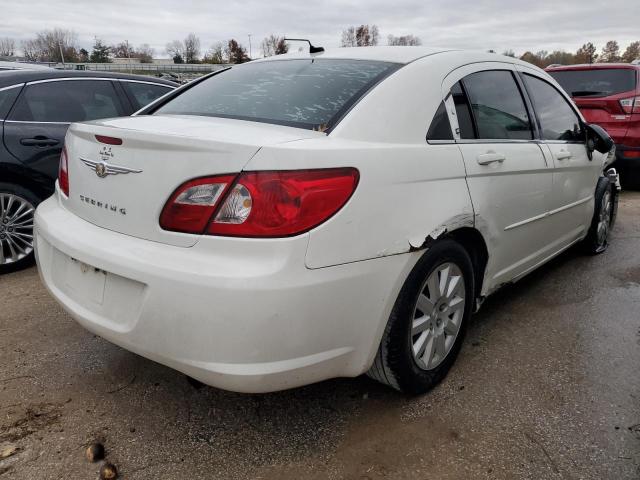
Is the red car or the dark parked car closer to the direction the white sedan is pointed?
the red car

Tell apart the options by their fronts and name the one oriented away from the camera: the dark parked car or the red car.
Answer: the red car

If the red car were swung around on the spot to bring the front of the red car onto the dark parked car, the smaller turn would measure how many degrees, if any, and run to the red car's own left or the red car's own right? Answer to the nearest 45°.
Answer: approximately 135° to the red car's own left

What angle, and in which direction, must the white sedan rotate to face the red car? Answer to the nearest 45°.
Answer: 0° — it already faces it

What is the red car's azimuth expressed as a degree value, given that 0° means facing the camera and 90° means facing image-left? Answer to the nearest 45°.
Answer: approximately 180°

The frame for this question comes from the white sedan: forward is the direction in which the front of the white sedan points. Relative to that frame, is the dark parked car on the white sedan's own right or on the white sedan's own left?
on the white sedan's own left

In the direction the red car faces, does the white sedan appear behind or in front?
behind

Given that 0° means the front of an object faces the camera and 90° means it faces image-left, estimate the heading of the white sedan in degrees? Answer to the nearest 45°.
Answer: approximately 225°
